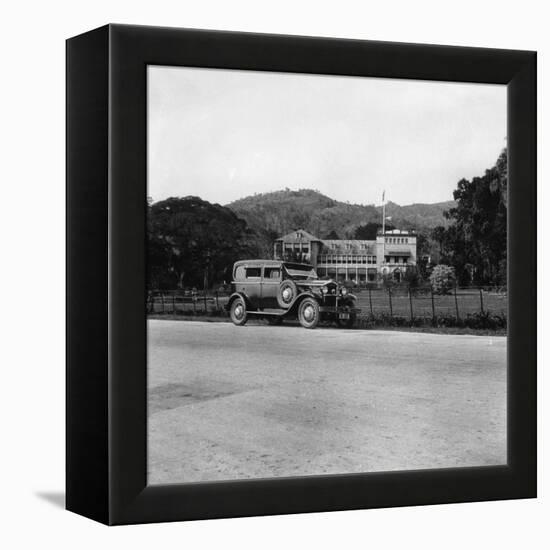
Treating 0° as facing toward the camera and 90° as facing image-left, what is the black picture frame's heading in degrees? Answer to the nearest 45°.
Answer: approximately 315°
